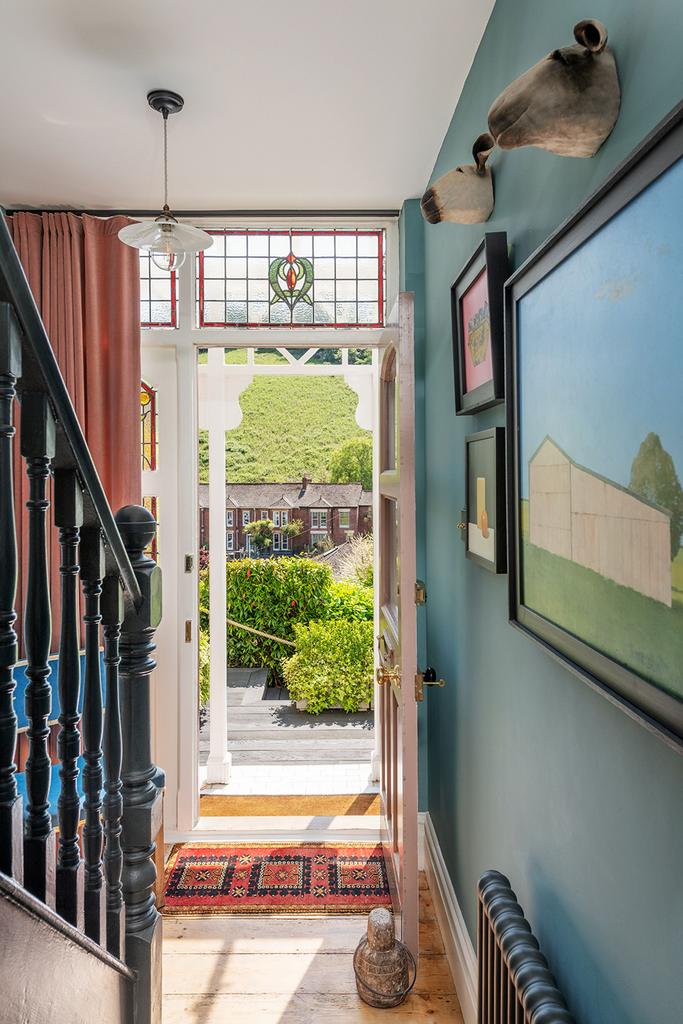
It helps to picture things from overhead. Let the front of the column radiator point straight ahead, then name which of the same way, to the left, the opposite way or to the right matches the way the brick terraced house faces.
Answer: to the left

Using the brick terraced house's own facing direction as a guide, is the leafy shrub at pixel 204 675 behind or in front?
in front

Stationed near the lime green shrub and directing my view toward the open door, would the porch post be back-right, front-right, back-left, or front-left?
front-right

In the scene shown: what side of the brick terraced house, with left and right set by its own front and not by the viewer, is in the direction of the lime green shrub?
front

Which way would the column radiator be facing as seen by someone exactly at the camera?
facing to the left of the viewer

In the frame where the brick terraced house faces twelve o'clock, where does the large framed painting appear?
The large framed painting is roughly at 12 o'clock from the brick terraced house.

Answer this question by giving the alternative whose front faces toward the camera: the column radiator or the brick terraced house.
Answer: the brick terraced house

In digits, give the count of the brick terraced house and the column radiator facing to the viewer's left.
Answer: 1

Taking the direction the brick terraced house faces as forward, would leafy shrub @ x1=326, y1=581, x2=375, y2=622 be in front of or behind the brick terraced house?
in front

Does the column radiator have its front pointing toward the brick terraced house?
no

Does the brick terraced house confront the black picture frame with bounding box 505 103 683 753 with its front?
yes

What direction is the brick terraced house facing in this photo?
toward the camera

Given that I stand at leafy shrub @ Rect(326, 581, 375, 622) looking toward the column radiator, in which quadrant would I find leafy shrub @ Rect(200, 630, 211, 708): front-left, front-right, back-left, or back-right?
front-right

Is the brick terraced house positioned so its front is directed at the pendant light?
yes

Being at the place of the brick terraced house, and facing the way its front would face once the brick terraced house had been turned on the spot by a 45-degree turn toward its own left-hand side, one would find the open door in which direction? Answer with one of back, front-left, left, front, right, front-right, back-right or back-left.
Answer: front-right

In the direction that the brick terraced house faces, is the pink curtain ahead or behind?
ahead
